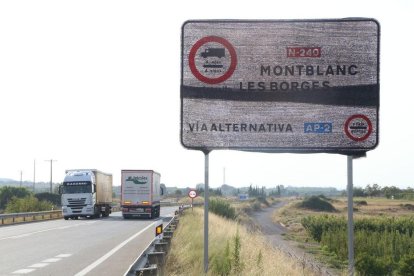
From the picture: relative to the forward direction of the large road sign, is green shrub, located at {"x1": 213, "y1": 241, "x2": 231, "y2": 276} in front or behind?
behind

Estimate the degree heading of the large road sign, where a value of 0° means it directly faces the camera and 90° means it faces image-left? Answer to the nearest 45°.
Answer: approximately 0°

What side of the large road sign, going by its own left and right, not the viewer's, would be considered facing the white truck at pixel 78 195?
back

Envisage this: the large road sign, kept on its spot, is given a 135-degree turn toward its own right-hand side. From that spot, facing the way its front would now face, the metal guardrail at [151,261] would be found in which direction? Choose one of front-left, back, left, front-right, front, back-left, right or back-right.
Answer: front
